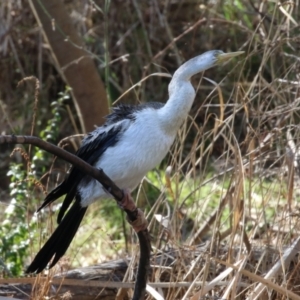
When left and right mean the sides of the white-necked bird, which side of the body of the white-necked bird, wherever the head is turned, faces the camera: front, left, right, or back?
right

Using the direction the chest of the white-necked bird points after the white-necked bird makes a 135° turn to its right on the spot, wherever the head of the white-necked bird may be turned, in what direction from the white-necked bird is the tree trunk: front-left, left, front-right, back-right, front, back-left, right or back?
back-right
